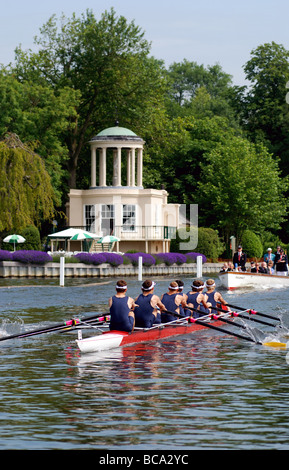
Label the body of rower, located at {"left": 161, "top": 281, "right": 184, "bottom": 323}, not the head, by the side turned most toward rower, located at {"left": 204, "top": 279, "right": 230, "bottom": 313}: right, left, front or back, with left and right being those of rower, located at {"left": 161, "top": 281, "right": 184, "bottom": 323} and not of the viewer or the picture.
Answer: front

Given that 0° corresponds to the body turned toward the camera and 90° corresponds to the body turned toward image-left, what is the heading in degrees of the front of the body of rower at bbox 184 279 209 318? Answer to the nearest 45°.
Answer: approximately 225°

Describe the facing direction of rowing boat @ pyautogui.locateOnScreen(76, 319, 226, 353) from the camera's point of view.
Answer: facing the viewer and to the left of the viewer

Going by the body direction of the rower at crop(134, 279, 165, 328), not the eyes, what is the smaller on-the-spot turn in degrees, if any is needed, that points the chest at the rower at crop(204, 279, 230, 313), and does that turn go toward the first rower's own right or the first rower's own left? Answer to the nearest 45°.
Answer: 0° — they already face them

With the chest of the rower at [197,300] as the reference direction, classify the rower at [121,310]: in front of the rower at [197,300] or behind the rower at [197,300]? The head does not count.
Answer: behind

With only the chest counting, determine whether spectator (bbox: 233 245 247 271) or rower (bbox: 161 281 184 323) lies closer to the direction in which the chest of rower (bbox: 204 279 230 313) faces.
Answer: the spectator

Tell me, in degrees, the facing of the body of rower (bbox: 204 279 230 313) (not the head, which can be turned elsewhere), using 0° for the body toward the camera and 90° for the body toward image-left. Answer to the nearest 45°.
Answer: approximately 225°

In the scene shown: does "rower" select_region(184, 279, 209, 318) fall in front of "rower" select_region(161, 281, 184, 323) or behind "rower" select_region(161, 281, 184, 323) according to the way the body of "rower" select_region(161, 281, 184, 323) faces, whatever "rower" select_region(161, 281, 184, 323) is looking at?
in front
